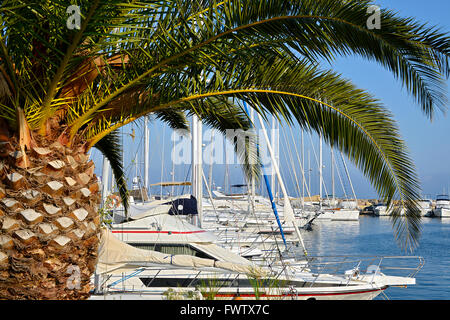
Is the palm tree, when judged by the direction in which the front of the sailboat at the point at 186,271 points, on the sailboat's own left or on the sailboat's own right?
on the sailboat's own right

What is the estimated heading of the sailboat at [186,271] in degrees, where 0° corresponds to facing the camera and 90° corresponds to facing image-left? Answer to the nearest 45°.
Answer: approximately 270°
